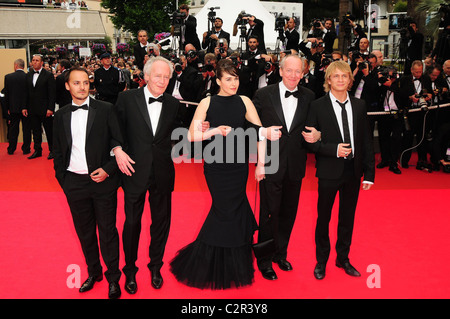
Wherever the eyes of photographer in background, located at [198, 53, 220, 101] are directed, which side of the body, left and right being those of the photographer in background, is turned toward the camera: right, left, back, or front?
front

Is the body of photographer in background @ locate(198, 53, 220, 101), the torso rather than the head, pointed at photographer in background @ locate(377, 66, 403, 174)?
no

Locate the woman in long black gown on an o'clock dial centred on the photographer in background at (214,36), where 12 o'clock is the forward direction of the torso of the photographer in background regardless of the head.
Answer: The woman in long black gown is roughly at 12 o'clock from the photographer in background.

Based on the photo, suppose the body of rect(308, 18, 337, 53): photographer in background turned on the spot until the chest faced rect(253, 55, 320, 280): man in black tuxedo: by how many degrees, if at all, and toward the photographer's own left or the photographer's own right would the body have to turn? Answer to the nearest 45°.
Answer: approximately 45° to the photographer's own left

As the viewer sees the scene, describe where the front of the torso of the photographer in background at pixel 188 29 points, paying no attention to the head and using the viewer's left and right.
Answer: facing the viewer and to the left of the viewer

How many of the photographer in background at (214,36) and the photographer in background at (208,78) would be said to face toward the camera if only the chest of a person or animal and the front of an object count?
2

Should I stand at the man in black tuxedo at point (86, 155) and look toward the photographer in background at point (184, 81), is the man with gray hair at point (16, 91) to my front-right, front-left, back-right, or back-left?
front-left

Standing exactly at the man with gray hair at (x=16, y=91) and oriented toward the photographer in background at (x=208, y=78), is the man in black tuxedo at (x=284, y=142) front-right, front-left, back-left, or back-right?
front-right

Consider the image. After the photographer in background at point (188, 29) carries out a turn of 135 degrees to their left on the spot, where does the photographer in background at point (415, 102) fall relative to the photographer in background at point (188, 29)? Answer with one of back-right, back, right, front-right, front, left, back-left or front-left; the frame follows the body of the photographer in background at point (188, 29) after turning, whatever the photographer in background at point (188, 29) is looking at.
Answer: front-right

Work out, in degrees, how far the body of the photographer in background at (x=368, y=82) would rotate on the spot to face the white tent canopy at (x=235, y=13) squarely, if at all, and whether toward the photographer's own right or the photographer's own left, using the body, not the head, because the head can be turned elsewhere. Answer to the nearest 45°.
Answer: approximately 90° to the photographer's own right

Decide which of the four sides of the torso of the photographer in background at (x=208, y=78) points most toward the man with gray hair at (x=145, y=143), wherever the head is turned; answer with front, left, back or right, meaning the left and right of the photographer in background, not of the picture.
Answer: front

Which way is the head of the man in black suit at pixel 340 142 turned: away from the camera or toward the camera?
toward the camera

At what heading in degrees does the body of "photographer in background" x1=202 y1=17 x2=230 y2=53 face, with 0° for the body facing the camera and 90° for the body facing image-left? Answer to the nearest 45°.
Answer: approximately 0°

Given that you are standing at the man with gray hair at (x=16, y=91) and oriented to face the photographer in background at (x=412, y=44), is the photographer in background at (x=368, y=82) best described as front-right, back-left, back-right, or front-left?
front-right

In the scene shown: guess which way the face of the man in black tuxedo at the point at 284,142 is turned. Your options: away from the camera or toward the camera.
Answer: toward the camera

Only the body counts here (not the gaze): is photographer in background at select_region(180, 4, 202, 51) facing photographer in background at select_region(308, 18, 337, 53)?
no
